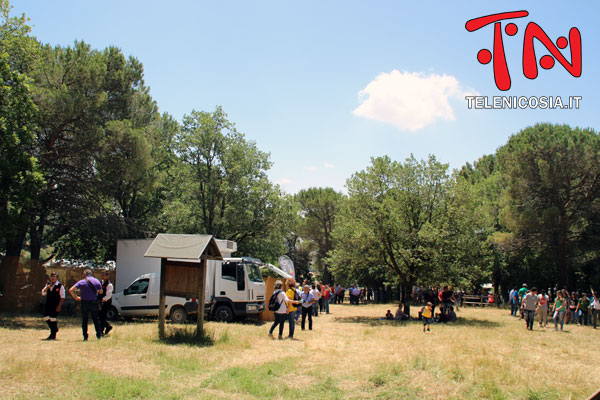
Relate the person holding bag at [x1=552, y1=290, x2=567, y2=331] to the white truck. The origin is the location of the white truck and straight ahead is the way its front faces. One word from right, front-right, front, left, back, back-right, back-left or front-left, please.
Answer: front-left

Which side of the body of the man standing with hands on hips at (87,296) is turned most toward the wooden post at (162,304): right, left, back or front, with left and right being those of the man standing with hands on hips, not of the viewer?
right

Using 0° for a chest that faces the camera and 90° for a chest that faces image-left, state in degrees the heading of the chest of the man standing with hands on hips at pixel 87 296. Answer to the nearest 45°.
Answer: approximately 180°

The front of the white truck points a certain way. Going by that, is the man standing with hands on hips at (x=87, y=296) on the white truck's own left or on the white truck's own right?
on the white truck's own right

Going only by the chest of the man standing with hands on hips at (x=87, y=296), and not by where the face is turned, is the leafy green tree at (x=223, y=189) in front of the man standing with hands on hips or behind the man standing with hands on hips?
in front

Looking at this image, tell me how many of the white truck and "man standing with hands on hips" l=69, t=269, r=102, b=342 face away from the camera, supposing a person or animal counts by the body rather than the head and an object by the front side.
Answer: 1

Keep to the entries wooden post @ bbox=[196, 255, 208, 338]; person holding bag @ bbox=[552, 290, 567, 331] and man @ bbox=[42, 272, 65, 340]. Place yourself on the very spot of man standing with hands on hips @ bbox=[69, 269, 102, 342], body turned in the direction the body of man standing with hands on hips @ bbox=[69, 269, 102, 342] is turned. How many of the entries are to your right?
2

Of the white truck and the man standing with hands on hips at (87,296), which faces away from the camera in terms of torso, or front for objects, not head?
the man standing with hands on hips

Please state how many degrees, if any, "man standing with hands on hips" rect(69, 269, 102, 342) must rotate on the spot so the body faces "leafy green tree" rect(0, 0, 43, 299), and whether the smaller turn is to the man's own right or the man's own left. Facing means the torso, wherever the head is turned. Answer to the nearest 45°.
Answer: approximately 45° to the man's own left

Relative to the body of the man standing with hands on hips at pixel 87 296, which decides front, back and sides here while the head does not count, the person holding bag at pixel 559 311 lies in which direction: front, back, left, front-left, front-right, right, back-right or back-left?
right

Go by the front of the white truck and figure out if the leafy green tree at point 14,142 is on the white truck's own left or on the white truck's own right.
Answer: on the white truck's own right

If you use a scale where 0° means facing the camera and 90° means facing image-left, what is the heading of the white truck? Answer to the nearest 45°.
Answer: approximately 315°
